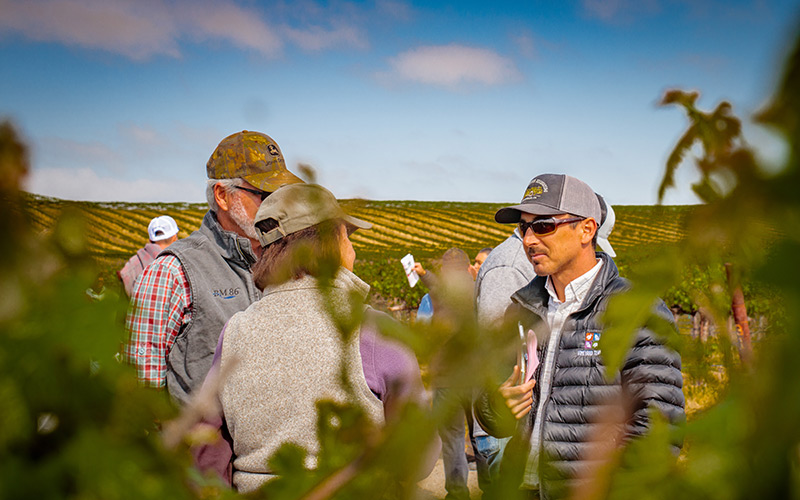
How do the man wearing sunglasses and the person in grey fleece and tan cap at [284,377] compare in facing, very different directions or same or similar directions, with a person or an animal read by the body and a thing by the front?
very different directions

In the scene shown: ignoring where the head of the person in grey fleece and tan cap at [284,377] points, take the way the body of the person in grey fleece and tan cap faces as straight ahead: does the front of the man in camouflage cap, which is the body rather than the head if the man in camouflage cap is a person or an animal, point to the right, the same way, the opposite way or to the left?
to the right

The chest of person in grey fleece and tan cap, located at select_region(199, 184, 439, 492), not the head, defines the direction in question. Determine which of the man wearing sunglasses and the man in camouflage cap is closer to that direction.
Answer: the man wearing sunglasses

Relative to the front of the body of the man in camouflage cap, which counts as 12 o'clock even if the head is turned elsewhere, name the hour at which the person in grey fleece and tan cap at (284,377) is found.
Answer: The person in grey fleece and tan cap is roughly at 1 o'clock from the man in camouflage cap.

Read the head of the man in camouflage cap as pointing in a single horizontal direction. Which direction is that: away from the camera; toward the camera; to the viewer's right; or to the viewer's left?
to the viewer's right

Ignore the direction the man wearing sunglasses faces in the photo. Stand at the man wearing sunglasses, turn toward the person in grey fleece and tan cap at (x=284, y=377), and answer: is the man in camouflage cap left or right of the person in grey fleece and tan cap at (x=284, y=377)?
right

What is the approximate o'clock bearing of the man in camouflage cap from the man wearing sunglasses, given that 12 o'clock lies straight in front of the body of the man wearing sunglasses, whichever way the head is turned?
The man in camouflage cap is roughly at 1 o'clock from the man wearing sunglasses.

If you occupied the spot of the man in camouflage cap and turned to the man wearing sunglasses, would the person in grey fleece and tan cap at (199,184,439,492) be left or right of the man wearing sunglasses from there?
right

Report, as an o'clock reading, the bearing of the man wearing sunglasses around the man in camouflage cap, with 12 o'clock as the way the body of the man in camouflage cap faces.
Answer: The man wearing sunglasses is roughly at 11 o'clock from the man in camouflage cap.

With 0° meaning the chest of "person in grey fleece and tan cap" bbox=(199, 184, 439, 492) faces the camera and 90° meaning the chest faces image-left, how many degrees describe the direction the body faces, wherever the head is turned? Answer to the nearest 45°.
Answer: approximately 225°

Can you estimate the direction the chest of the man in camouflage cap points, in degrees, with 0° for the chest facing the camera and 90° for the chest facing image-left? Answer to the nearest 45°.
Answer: approximately 315°

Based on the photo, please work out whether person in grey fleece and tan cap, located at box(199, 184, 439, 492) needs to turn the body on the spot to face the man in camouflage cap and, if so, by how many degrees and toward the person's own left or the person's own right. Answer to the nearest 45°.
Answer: approximately 90° to the person's own left
